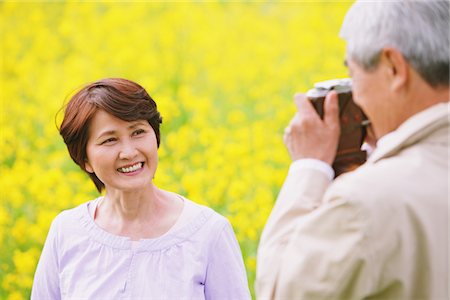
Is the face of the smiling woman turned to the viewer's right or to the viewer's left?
to the viewer's right

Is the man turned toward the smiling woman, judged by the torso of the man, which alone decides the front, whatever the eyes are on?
yes

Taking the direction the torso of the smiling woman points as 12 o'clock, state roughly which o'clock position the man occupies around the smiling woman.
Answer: The man is roughly at 11 o'clock from the smiling woman.

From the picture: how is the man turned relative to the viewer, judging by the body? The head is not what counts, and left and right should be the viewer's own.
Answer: facing away from the viewer and to the left of the viewer

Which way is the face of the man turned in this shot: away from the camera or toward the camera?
away from the camera

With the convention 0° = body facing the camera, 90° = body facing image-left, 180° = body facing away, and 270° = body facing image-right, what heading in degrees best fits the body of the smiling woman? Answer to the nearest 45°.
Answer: approximately 0°

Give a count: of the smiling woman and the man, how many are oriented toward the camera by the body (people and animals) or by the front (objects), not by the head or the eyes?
1
